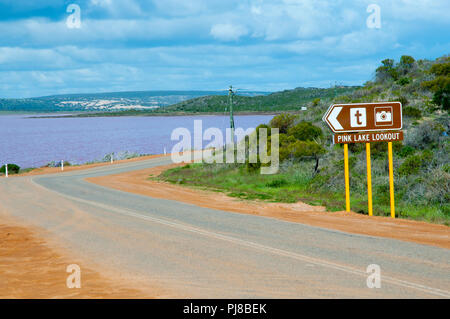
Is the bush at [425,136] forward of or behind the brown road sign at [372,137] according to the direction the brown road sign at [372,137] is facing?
behind

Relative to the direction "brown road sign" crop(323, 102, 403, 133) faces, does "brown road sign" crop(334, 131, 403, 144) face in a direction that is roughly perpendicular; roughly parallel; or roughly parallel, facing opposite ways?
roughly parallel

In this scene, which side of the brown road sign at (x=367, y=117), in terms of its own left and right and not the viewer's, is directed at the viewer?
front

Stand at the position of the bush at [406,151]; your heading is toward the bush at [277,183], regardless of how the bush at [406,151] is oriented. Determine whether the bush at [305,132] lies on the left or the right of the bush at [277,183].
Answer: right

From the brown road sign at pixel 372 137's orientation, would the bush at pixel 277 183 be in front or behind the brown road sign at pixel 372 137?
behind

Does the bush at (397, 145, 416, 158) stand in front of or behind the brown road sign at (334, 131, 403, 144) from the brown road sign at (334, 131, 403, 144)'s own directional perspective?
behind

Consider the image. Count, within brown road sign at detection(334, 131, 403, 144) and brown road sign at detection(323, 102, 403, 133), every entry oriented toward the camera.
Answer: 2

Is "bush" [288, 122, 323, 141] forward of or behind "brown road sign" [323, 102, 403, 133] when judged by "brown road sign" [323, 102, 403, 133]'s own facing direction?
behind

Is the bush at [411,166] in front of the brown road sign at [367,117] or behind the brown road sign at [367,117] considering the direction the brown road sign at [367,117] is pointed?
behind

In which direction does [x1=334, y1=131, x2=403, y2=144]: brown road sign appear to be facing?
toward the camera

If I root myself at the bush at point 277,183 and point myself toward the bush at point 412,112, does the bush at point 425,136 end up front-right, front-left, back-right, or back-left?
front-right
